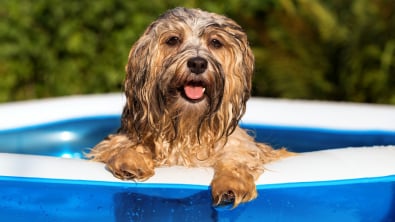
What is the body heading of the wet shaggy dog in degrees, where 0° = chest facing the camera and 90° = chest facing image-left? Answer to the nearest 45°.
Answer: approximately 0°
